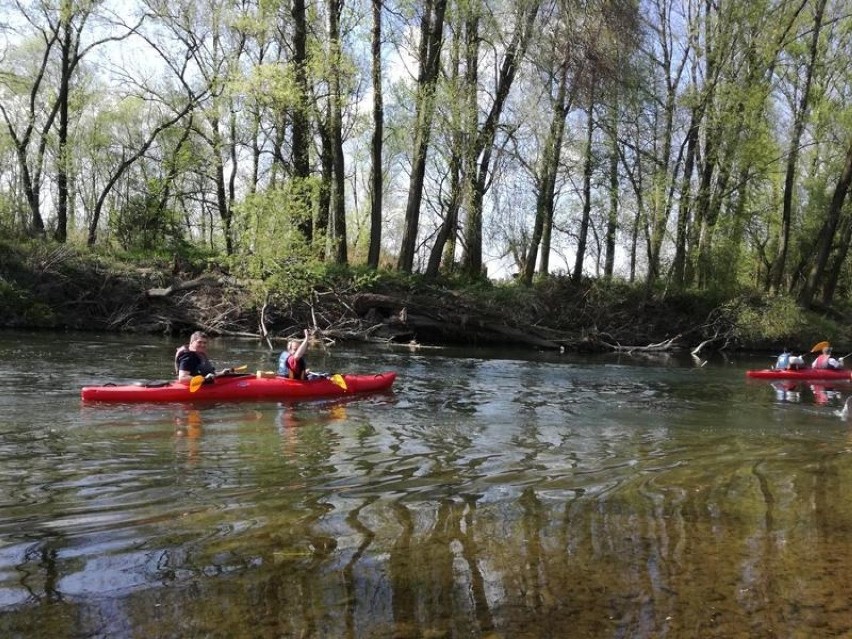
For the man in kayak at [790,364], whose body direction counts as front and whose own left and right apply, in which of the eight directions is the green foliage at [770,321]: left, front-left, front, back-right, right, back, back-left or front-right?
left

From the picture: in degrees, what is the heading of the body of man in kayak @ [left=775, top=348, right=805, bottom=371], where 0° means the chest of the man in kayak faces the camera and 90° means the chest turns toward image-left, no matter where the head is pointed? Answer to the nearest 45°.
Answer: approximately 270°

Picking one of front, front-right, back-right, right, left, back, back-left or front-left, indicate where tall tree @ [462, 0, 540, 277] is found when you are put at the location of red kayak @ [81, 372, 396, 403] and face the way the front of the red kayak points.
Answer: front-left

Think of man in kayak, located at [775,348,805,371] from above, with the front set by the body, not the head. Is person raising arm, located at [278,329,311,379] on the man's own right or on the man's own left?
on the man's own right

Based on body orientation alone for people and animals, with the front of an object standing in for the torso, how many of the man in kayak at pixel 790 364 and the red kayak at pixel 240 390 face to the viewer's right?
2

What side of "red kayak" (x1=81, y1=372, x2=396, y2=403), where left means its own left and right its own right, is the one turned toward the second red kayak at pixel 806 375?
front

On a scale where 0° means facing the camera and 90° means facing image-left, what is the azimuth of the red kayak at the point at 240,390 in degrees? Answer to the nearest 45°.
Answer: approximately 270°
